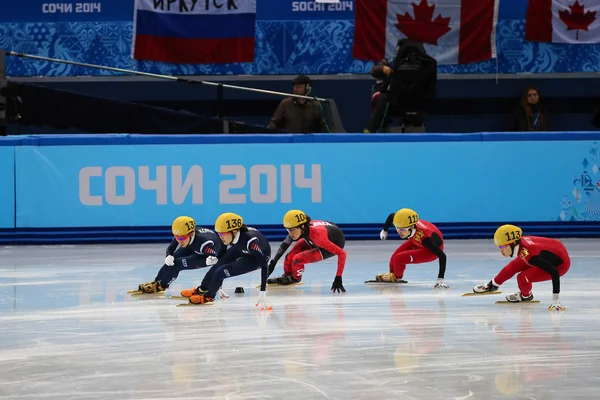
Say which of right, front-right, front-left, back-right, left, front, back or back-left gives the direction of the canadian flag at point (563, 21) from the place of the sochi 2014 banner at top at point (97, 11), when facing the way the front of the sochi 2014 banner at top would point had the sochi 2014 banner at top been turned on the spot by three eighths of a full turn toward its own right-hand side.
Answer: back-right

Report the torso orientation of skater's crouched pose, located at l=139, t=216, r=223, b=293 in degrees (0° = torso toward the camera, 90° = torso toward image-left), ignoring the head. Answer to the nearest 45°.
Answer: approximately 45°

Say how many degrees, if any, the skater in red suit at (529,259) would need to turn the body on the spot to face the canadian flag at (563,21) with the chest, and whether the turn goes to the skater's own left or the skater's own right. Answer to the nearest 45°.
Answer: approximately 90° to the skater's own right

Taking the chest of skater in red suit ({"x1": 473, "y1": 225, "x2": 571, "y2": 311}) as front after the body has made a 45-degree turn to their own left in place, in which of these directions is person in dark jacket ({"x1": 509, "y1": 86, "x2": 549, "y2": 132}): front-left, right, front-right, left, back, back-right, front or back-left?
back-right

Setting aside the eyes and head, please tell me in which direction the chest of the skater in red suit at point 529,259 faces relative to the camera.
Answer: to the viewer's left

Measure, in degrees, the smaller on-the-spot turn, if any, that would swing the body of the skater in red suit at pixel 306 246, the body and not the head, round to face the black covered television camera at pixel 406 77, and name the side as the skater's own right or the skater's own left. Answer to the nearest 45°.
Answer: approximately 135° to the skater's own right

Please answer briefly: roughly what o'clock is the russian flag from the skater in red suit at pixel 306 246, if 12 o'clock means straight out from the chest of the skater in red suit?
The russian flag is roughly at 4 o'clock from the skater in red suit.

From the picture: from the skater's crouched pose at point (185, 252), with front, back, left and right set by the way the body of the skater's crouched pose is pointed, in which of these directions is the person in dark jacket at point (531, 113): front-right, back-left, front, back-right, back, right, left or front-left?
back

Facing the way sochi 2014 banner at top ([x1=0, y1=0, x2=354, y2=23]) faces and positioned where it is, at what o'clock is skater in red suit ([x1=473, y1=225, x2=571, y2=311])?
The skater in red suit is roughly at 11 o'clock from the sochi 2014 banner at top.

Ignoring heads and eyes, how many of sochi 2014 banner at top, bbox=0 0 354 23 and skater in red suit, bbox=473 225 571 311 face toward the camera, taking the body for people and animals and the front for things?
1
